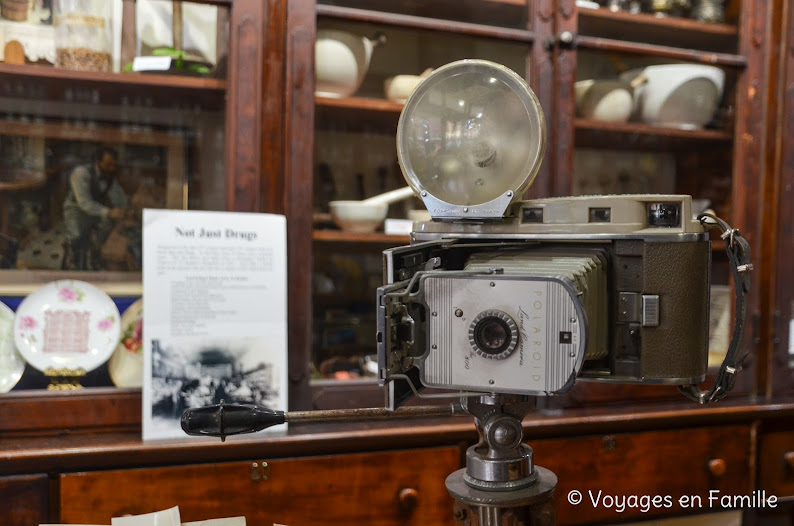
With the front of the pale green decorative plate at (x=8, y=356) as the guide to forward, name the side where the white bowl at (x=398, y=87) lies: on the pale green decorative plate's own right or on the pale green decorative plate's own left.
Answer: on the pale green decorative plate's own left

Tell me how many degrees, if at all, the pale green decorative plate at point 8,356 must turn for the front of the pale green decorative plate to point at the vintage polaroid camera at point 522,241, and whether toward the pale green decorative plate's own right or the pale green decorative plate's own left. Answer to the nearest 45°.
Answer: approximately 45° to the pale green decorative plate's own left

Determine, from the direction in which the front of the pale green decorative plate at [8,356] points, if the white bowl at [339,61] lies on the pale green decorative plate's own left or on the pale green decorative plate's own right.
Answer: on the pale green decorative plate's own left

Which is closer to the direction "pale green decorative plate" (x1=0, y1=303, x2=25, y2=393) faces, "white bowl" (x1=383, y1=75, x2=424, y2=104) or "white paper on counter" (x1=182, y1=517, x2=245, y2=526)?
the white paper on counter

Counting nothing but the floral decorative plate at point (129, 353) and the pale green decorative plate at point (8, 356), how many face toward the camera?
2

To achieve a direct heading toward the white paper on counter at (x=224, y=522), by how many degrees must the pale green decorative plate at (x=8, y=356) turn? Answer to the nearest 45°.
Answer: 0° — it already faces it

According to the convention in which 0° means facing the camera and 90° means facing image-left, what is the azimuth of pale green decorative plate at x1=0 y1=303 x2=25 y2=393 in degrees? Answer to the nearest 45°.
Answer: approximately 0°

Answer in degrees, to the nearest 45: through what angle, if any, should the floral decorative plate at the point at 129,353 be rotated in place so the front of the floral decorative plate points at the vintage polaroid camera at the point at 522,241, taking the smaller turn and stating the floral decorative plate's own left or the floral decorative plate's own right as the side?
approximately 45° to the floral decorative plate's own left

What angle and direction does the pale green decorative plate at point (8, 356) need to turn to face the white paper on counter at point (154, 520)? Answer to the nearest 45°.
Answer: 0° — it already faces it
